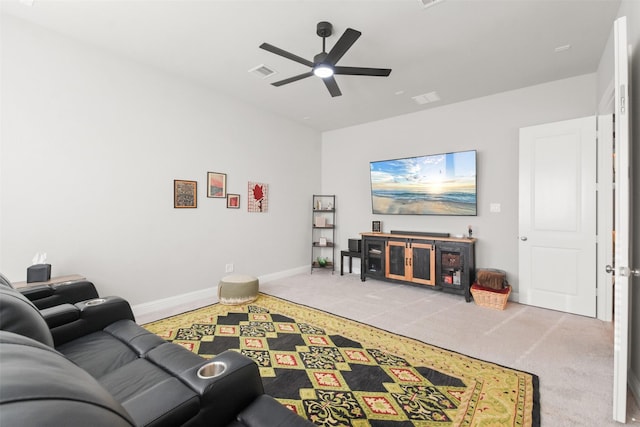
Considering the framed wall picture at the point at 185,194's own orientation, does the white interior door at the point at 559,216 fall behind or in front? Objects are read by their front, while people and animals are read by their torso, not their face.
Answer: in front

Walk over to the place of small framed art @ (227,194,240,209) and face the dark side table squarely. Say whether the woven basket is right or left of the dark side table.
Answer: right

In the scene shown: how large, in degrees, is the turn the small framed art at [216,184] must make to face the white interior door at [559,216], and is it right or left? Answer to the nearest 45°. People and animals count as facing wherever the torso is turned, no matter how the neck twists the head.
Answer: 0° — it already faces it

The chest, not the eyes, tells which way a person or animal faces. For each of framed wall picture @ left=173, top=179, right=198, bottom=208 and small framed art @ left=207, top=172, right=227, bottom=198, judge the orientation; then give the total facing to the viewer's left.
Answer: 0

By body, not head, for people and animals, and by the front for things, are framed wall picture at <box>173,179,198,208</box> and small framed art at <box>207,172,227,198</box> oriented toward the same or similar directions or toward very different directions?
same or similar directions

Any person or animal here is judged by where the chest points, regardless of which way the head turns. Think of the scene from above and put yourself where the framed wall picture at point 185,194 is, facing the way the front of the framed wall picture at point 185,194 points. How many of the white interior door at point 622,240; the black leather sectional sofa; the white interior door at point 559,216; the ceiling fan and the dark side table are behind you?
0

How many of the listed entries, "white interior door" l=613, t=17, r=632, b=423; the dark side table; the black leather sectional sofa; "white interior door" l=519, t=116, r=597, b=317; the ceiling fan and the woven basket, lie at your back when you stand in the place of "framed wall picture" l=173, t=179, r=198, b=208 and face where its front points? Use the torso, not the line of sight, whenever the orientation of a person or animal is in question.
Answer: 0

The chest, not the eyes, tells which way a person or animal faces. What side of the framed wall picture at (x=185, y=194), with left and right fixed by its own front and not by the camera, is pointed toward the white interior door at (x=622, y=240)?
front

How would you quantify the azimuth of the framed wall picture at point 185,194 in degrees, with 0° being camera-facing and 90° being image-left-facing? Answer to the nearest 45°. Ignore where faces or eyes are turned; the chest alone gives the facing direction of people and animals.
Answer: approximately 315°

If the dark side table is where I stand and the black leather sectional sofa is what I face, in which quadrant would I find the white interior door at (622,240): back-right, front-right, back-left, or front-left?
front-left

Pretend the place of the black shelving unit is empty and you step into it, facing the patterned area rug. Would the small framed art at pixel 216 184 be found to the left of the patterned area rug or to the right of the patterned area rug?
right

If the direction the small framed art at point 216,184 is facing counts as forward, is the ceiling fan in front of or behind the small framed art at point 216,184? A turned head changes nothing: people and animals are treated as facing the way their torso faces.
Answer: in front

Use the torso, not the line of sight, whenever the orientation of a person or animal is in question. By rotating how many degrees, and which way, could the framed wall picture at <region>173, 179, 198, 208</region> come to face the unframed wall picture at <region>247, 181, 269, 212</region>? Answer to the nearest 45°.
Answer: approximately 90° to its left

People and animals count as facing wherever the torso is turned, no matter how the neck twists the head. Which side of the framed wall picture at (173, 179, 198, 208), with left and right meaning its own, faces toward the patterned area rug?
front

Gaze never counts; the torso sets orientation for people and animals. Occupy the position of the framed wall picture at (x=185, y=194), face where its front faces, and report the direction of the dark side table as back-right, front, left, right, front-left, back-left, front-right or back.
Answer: front-left

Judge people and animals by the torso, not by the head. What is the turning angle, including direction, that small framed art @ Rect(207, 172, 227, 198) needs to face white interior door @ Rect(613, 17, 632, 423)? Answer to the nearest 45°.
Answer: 0° — it already faces it

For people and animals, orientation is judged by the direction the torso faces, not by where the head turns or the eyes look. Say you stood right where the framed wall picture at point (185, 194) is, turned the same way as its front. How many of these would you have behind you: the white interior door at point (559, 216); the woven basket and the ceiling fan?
0

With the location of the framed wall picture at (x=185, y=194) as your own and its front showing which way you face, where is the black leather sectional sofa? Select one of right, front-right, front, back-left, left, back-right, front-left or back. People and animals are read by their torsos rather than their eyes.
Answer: front-right

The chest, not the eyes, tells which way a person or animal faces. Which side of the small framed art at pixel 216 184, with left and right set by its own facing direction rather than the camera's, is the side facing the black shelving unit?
left
